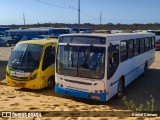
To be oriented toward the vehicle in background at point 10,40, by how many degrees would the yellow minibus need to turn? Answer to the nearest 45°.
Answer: approximately 135° to its right

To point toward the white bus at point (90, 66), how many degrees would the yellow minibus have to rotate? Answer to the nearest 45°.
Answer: approximately 90° to its left

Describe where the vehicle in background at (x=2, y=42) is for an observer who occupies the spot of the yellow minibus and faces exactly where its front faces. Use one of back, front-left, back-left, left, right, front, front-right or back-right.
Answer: back-right

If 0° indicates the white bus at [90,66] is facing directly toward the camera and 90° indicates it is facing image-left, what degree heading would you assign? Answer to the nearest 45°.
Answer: approximately 45°

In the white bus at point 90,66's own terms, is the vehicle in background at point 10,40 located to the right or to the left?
on its right

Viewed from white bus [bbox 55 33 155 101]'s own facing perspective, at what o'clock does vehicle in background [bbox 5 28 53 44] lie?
The vehicle in background is roughly at 4 o'clock from the white bus.

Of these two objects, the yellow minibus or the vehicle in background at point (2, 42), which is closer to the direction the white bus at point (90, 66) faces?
the yellow minibus

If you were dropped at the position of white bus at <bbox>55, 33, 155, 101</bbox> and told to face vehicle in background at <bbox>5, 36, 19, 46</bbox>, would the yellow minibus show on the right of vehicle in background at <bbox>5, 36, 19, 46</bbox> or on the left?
left

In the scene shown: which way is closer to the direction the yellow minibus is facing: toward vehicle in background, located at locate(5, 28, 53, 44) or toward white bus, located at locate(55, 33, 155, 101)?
the white bus

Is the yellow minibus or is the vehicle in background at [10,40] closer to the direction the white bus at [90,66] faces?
the yellow minibus

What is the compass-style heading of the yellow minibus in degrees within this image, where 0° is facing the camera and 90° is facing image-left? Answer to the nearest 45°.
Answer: approximately 45°
